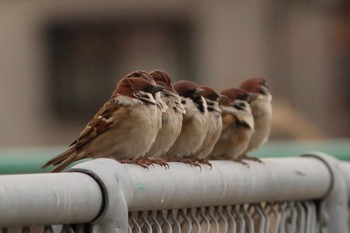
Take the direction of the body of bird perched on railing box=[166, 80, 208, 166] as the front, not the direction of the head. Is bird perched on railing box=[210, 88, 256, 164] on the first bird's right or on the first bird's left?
on the first bird's left

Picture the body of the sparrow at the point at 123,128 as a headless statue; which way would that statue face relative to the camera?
to the viewer's right

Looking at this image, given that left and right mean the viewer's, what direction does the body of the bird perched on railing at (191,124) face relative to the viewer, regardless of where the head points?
facing the viewer and to the right of the viewer
